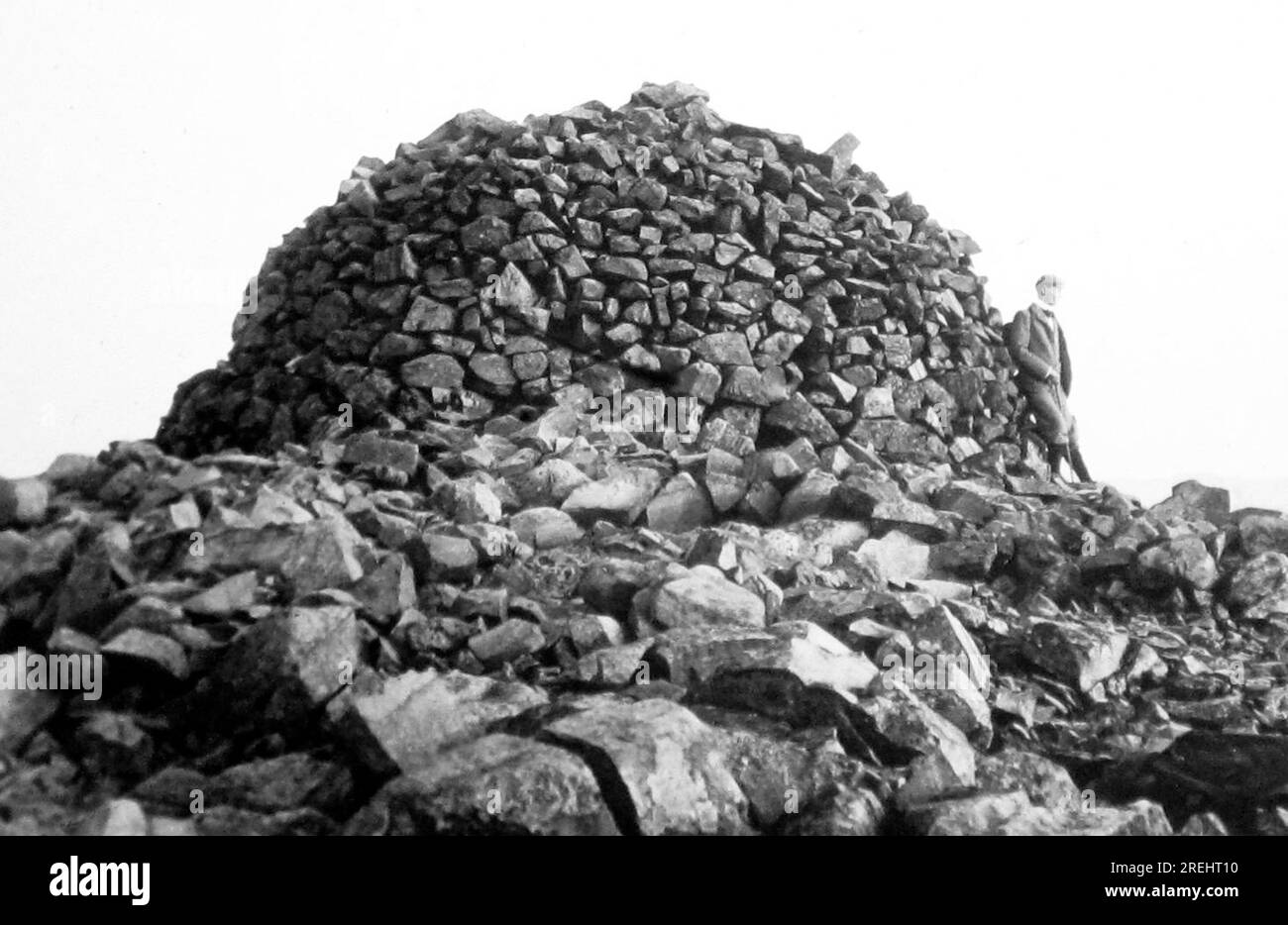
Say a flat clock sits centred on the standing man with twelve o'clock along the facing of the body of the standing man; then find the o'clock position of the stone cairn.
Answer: The stone cairn is roughly at 3 o'clock from the standing man.
